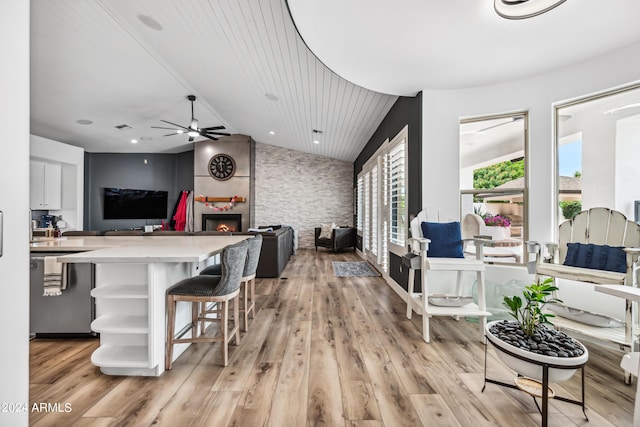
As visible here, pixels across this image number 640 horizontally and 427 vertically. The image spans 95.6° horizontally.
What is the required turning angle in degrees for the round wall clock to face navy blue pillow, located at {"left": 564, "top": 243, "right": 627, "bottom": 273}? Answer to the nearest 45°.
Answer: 0° — it already faces it

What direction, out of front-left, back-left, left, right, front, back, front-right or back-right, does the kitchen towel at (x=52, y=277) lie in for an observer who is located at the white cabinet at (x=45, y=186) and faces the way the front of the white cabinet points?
front-right

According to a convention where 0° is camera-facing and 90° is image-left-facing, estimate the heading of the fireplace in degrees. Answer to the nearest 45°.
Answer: approximately 0°

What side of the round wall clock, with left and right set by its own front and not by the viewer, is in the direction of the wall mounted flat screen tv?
right

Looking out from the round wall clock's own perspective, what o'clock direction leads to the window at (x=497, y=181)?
The window is roughly at 11 o'clock from the round wall clock.

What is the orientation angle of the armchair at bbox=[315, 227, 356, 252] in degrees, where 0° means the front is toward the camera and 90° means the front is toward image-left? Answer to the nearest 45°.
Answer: approximately 45°

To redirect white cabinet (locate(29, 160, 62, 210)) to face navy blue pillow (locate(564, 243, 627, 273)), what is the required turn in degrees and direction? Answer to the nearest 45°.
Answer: approximately 45° to its right

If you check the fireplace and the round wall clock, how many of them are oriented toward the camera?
2

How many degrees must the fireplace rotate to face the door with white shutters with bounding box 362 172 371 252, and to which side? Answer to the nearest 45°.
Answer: approximately 45° to its left

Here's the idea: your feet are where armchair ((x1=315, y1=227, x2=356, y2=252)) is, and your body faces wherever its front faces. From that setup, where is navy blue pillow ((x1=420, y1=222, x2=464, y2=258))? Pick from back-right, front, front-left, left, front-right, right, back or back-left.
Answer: front-left
